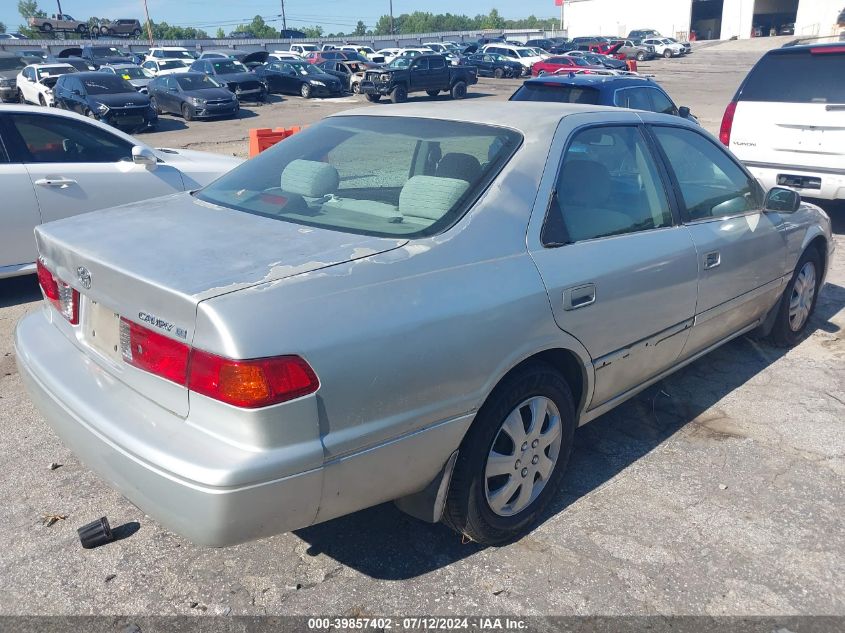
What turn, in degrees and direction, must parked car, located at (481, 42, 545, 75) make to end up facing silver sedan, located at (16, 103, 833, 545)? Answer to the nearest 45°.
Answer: approximately 45° to its right

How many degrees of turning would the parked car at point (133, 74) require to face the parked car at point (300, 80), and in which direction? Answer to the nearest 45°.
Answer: approximately 45° to its left

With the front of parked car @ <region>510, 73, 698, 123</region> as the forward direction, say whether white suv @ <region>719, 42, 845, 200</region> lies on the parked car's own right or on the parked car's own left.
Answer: on the parked car's own right

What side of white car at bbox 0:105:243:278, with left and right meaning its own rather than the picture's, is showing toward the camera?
right

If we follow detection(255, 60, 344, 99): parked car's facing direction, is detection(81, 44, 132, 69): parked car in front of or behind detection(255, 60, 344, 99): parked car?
behind

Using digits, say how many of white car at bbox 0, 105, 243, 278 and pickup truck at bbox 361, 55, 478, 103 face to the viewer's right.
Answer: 1

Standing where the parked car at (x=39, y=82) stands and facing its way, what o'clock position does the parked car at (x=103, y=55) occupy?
the parked car at (x=103, y=55) is roughly at 8 o'clock from the parked car at (x=39, y=82).

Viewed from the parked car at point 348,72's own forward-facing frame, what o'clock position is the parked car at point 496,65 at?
the parked car at point 496,65 is roughly at 9 o'clock from the parked car at point 348,72.

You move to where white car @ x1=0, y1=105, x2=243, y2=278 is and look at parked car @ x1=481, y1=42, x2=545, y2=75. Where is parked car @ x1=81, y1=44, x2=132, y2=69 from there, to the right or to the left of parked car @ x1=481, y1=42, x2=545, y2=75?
left

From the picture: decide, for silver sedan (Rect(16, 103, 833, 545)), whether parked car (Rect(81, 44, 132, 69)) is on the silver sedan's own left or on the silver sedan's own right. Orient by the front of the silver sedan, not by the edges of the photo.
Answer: on the silver sedan's own left

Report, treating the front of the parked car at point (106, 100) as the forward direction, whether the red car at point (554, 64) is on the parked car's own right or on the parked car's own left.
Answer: on the parked car's own left

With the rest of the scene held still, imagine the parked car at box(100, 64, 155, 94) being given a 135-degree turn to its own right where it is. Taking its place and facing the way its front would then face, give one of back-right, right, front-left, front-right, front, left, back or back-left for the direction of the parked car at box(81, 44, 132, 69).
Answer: right

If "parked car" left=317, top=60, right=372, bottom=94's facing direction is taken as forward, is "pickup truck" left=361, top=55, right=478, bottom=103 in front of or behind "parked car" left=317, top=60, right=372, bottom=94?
in front

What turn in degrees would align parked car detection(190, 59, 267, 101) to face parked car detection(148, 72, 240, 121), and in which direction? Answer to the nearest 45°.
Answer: approximately 45° to its right

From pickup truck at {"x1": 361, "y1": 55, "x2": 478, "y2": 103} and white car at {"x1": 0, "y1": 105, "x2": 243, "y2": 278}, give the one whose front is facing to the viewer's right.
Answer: the white car

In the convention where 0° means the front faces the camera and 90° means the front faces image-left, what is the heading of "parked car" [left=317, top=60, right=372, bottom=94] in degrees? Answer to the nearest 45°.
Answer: approximately 315°

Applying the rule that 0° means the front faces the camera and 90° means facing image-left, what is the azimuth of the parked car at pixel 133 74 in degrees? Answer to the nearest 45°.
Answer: approximately 315°
